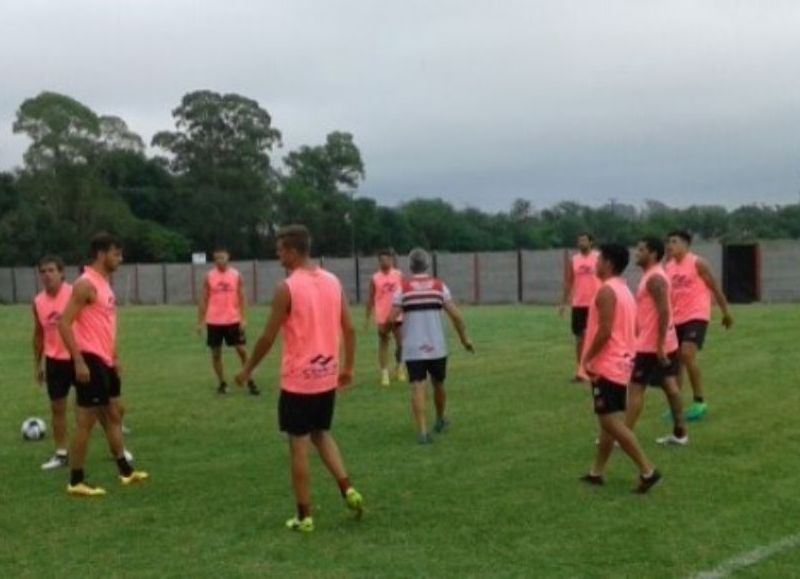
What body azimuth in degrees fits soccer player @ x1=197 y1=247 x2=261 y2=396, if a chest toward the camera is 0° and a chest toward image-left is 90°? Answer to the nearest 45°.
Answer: approximately 0°

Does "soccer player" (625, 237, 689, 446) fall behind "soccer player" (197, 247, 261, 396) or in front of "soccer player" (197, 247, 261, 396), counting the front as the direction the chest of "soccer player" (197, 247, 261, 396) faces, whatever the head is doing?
in front

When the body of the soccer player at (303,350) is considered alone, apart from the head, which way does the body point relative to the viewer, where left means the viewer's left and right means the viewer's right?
facing away from the viewer and to the left of the viewer

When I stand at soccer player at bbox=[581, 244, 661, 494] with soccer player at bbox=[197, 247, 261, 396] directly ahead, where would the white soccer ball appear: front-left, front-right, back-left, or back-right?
front-left

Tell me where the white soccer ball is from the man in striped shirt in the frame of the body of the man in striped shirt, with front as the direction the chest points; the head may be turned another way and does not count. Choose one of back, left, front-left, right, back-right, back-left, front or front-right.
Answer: left

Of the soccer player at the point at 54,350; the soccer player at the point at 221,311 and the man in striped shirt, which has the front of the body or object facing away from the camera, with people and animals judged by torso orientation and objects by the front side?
the man in striped shirt

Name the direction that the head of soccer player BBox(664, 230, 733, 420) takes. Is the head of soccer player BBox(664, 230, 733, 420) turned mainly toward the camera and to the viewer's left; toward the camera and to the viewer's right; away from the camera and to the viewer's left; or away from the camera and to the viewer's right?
toward the camera and to the viewer's left

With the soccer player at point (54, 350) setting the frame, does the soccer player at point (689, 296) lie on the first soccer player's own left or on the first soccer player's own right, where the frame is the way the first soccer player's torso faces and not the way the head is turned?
on the first soccer player's own left

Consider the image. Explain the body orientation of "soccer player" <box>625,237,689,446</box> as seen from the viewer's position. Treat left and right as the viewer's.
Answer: facing to the left of the viewer

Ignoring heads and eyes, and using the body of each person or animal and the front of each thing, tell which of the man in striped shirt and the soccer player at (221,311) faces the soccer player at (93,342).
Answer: the soccer player at (221,311)

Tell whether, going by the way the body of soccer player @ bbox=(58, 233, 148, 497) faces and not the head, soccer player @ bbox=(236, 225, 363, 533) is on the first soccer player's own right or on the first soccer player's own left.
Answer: on the first soccer player's own right

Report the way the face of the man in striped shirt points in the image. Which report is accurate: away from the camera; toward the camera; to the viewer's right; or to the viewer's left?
away from the camera

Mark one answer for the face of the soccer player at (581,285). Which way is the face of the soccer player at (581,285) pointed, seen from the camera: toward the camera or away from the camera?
toward the camera

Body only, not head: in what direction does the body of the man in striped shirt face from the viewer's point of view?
away from the camera

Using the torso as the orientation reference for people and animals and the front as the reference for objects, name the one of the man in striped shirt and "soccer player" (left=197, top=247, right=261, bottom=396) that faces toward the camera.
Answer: the soccer player
